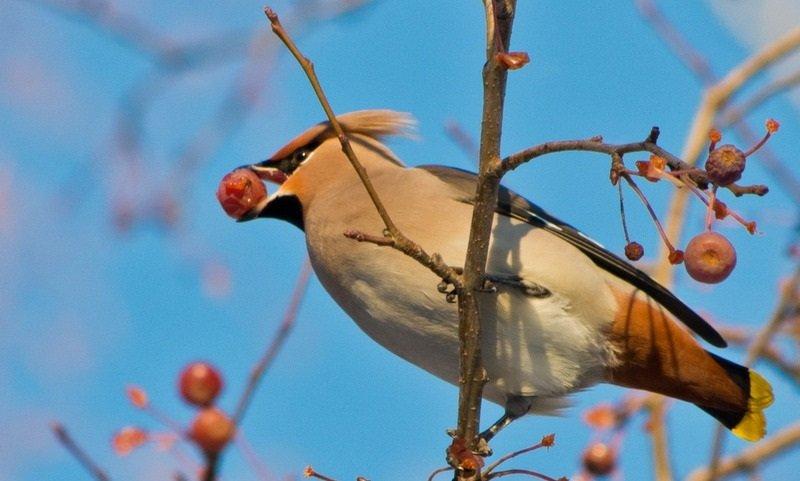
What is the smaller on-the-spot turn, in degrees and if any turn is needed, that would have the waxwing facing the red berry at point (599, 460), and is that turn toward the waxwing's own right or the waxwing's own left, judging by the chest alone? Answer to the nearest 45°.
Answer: approximately 135° to the waxwing's own right

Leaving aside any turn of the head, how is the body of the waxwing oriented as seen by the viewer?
to the viewer's left

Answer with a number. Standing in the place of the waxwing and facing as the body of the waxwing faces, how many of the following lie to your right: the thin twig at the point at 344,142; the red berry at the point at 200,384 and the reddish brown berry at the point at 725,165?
0

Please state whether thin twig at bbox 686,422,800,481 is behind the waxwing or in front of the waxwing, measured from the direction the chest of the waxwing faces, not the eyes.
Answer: behind
